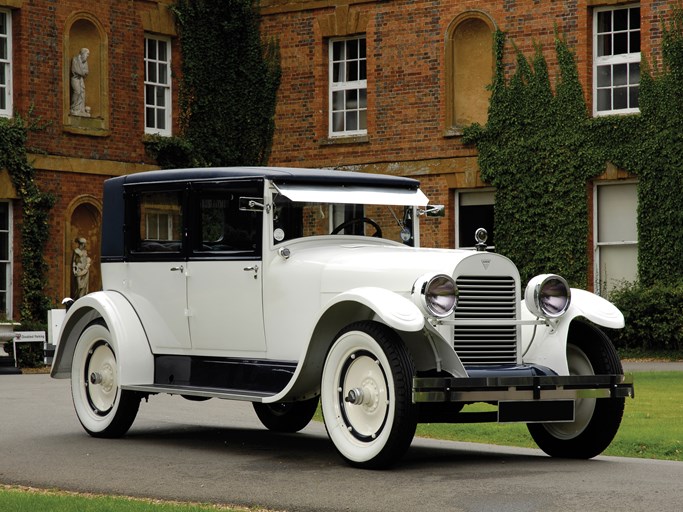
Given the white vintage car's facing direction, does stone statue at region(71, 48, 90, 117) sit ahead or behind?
behind

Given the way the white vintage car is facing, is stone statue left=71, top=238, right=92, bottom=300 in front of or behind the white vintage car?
behind

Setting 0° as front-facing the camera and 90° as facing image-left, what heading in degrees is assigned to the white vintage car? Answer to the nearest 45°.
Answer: approximately 315°

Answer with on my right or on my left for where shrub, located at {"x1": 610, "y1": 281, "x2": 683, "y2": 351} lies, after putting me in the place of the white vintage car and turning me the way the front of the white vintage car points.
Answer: on my left

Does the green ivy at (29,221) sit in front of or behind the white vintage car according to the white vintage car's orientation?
behind

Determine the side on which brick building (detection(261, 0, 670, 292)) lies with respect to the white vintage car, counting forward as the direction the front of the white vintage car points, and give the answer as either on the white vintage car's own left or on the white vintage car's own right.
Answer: on the white vintage car's own left
